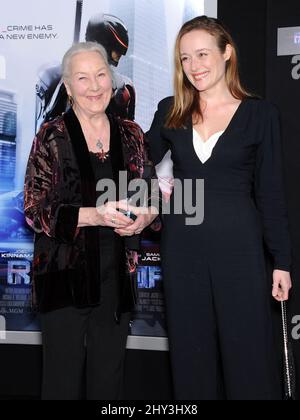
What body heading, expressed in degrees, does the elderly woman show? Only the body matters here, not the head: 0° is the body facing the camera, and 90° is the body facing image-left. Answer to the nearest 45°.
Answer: approximately 315°
